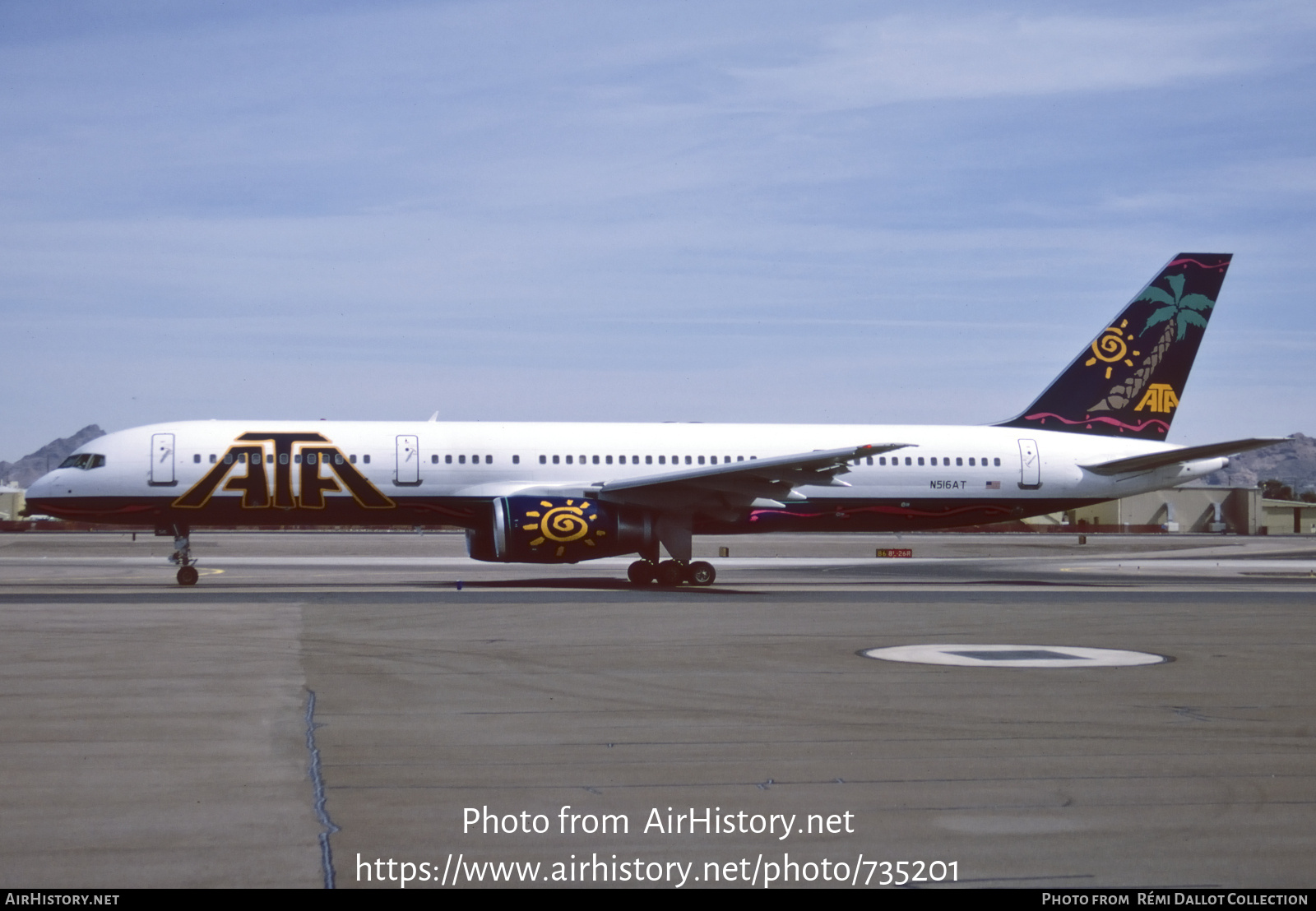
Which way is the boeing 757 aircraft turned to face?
to the viewer's left
